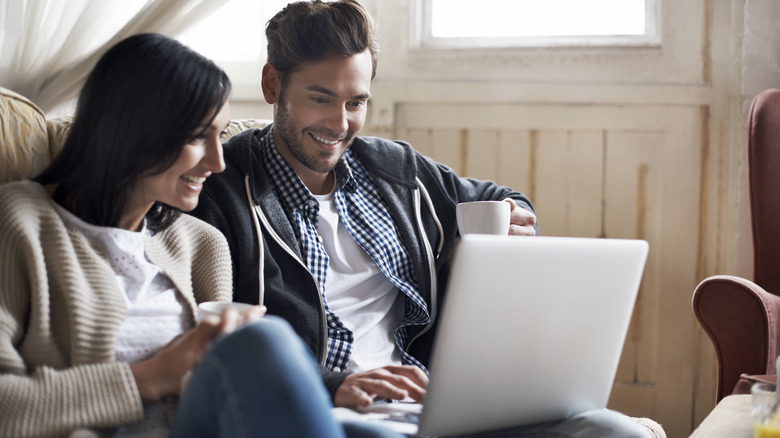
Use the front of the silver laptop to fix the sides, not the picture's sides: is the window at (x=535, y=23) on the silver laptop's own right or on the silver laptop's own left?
on the silver laptop's own right

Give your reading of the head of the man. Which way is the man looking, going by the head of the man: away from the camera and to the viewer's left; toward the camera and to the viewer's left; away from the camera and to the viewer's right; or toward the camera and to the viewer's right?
toward the camera and to the viewer's right

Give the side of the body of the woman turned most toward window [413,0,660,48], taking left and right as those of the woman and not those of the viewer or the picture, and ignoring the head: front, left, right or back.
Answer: left

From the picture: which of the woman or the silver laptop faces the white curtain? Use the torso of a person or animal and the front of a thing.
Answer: the silver laptop

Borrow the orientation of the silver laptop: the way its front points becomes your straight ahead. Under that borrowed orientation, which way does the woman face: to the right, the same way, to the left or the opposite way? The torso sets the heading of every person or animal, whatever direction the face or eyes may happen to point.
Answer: the opposite way

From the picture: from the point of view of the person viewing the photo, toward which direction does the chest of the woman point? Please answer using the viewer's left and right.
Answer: facing the viewer and to the right of the viewer

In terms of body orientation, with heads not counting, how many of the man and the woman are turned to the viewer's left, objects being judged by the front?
0

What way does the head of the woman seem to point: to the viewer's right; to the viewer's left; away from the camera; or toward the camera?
to the viewer's right

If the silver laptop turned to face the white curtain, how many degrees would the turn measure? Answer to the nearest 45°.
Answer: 0° — it already faces it

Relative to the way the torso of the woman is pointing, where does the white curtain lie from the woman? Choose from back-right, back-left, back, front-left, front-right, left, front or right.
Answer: back-left

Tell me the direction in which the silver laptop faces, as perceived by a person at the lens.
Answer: facing away from the viewer and to the left of the viewer
